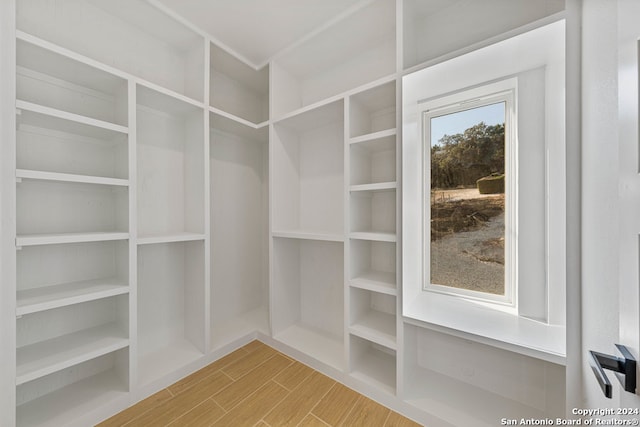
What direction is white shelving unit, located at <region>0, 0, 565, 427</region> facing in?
toward the camera

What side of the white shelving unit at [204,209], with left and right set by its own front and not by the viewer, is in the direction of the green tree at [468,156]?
left
